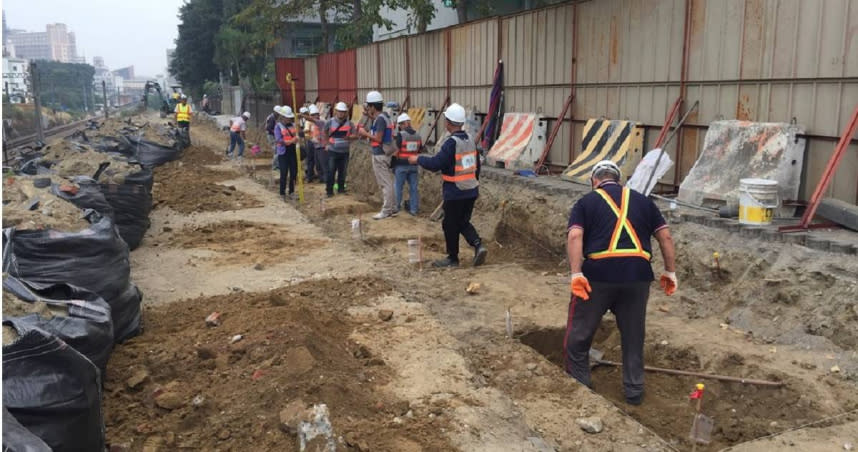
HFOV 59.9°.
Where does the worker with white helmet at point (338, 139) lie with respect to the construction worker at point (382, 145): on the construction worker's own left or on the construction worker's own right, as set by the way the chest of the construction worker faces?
on the construction worker's own right

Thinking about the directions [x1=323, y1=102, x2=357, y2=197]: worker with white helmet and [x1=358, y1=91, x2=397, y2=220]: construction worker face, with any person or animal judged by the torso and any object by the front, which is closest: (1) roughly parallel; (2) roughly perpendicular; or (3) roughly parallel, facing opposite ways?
roughly perpendicular

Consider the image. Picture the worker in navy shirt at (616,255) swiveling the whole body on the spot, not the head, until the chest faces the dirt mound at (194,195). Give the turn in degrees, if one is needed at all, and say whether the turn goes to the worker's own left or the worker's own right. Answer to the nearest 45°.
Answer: approximately 45° to the worker's own left

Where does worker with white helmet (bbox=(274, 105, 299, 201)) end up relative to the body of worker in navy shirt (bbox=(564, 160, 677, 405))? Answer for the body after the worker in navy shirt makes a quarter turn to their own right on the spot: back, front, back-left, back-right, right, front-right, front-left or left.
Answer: back-left

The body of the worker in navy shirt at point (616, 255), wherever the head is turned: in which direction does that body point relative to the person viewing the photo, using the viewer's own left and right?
facing away from the viewer

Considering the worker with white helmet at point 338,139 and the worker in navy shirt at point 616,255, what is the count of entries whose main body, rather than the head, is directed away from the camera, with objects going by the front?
1

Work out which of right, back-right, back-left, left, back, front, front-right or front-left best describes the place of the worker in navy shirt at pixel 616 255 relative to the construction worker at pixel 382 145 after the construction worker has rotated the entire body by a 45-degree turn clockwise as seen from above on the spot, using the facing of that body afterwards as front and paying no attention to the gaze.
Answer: back-left

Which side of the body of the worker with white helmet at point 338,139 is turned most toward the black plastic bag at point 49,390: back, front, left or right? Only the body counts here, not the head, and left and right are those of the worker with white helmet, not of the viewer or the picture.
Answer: front

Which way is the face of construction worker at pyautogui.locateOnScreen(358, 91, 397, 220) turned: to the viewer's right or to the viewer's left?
to the viewer's left

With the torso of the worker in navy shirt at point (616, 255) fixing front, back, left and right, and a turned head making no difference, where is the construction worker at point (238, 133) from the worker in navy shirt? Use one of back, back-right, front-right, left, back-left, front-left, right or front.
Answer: front-left

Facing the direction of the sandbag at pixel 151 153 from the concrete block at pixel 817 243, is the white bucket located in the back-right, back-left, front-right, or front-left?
front-right

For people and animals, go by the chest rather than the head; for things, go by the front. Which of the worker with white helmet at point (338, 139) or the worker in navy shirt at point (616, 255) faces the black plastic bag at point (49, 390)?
the worker with white helmet

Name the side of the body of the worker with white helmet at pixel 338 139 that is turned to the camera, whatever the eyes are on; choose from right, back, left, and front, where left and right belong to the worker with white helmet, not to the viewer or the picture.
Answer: front
